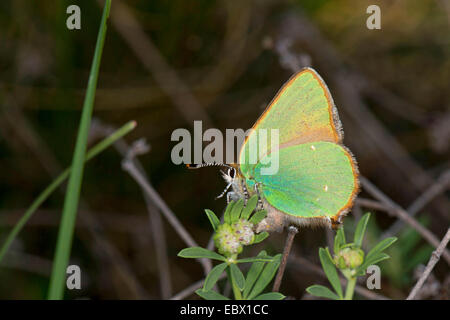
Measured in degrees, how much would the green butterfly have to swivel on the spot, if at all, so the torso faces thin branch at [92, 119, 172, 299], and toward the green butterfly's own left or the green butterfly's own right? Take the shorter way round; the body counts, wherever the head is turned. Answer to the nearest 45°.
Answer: approximately 45° to the green butterfly's own right

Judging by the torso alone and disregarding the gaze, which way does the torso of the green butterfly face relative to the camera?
to the viewer's left
